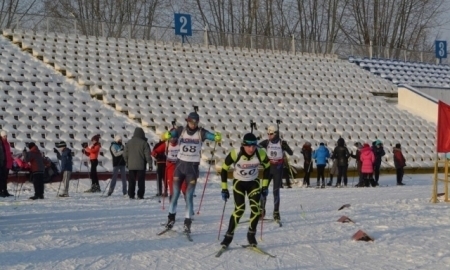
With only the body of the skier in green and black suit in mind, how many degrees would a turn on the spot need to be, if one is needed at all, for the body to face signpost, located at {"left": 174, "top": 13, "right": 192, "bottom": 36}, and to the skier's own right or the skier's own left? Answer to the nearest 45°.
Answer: approximately 180°

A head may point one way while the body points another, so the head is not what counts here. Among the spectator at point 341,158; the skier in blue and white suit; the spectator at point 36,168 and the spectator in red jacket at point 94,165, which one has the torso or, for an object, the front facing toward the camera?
the skier in blue and white suit
